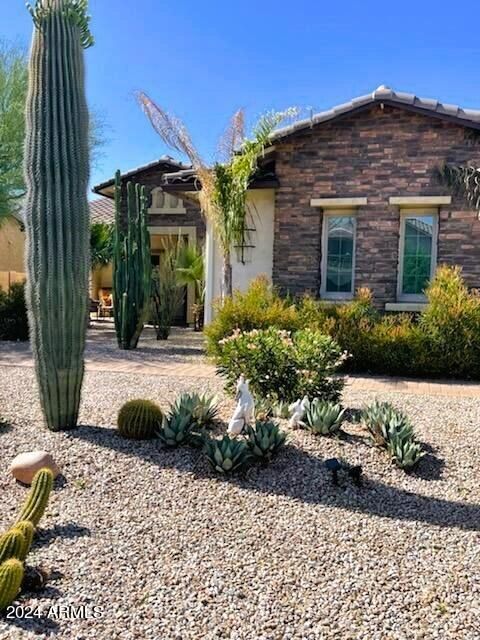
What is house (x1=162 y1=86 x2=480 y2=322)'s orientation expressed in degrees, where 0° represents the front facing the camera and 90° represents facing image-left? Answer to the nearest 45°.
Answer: approximately 0°

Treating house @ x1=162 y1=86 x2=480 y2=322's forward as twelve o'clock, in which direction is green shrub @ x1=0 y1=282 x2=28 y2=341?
The green shrub is roughly at 3 o'clock from the house.

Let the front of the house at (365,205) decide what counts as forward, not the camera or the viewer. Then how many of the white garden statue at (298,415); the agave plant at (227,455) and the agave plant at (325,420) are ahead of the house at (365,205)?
3

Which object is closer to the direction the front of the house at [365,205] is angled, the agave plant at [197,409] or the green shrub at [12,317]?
the agave plant

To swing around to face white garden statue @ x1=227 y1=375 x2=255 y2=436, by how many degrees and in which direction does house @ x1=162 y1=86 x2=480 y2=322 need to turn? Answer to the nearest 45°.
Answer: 0° — it already faces it

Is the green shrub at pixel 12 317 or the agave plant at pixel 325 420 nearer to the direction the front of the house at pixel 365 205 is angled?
the agave plant
